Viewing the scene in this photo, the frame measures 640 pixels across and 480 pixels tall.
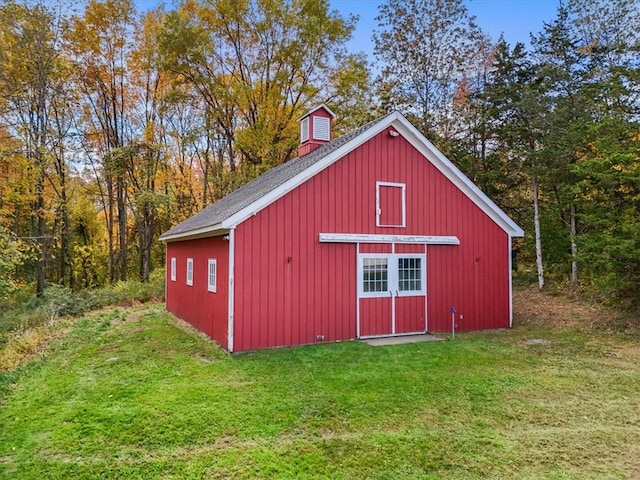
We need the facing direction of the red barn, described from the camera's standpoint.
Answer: facing the viewer and to the right of the viewer

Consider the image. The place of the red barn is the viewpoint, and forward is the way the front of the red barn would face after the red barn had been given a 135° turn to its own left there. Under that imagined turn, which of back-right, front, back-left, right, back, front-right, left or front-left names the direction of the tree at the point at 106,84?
front-left

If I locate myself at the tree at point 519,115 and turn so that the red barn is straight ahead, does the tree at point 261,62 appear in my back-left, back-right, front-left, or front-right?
front-right

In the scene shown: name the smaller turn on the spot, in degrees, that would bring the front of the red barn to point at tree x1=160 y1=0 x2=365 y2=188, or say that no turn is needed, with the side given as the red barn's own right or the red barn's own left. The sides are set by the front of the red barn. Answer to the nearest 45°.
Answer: approximately 135° to the red barn's own left

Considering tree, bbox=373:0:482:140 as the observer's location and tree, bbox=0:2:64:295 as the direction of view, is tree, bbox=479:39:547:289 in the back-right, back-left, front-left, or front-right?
back-left

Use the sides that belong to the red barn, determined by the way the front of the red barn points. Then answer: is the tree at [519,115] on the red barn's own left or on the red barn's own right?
on the red barn's own left

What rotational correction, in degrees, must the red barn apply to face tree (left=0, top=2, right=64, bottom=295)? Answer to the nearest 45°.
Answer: approximately 180°
